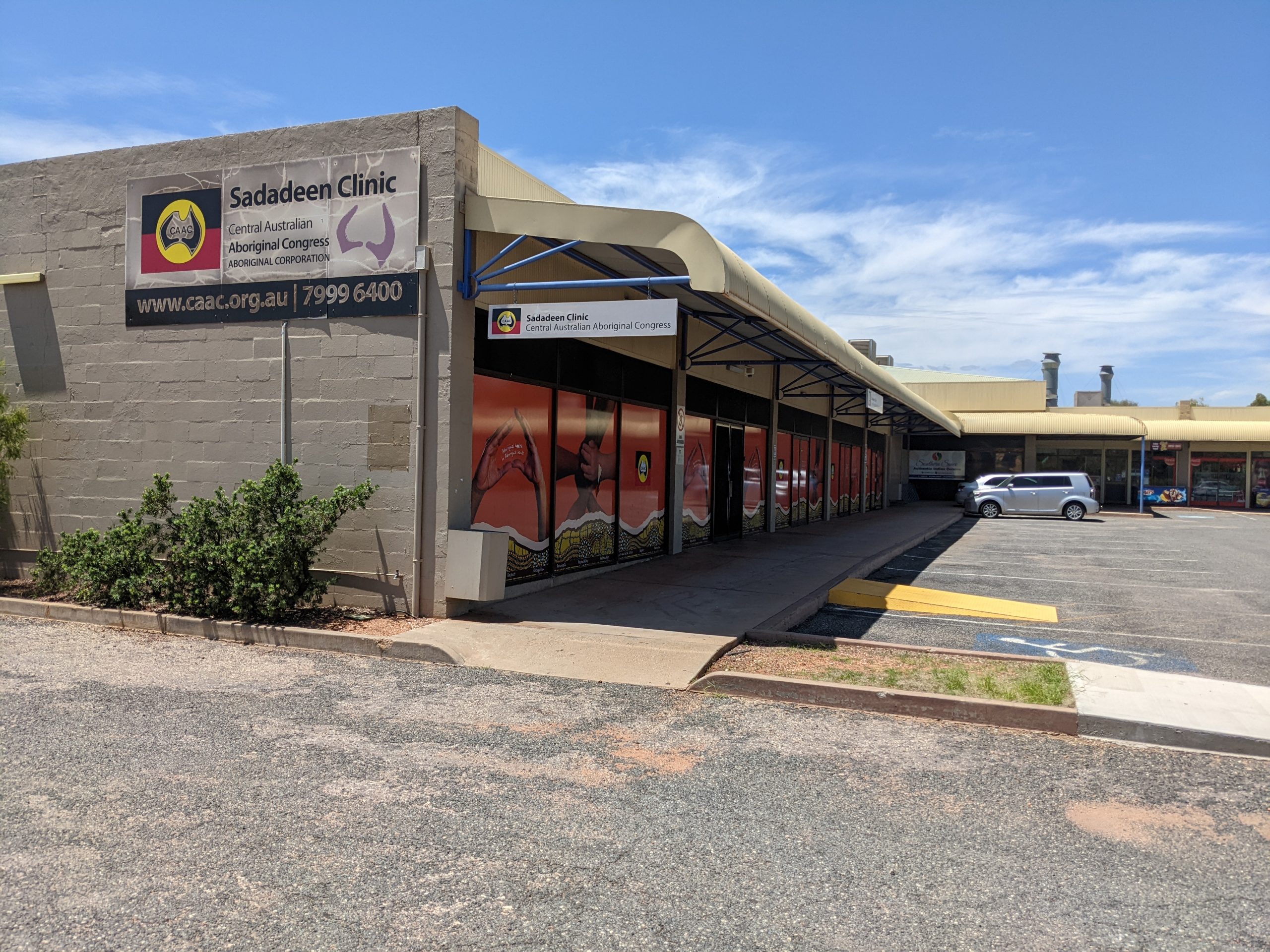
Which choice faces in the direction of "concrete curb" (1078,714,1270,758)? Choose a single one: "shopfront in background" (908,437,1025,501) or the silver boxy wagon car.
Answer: the shopfront in background

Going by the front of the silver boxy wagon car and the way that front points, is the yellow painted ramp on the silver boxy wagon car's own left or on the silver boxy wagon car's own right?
on the silver boxy wagon car's own left

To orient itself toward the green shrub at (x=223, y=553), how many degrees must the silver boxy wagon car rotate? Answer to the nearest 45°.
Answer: approximately 90° to its left

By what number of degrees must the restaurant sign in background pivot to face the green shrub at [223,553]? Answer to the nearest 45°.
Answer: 0° — it already faces it

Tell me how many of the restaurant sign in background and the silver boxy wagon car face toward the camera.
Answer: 1

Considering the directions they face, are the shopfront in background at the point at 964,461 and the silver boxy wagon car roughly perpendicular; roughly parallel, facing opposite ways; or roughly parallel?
roughly perpendicular

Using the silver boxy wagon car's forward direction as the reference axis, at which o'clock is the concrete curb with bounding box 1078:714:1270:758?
The concrete curb is roughly at 9 o'clock from the silver boxy wagon car.

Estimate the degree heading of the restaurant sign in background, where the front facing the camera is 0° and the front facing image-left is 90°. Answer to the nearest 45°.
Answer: approximately 0°

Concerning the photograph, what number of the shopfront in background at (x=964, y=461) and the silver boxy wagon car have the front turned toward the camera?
1

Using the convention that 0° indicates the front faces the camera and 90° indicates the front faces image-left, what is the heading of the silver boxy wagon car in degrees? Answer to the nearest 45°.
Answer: approximately 90°

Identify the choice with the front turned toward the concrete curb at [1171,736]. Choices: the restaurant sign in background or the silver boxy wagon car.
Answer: the restaurant sign in background
